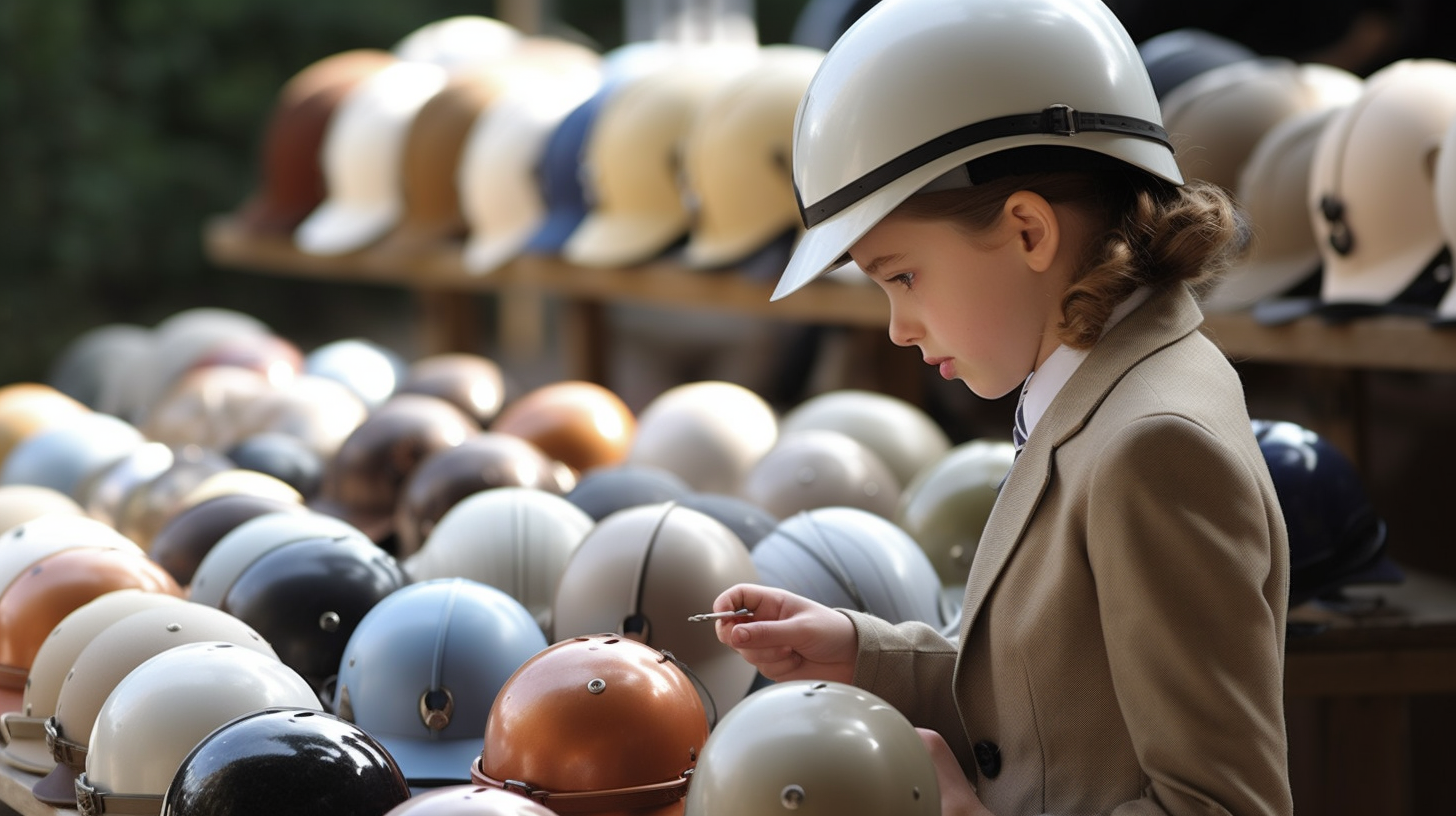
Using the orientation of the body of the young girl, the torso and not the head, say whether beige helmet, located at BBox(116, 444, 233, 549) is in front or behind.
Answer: in front

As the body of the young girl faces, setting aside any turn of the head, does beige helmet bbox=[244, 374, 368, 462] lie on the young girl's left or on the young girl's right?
on the young girl's right

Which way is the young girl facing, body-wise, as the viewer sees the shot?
to the viewer's left

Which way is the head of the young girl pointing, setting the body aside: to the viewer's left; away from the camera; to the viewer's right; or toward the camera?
to the viewer's left

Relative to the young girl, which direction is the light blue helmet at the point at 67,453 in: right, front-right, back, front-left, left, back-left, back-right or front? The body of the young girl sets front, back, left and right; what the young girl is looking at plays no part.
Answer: front-right

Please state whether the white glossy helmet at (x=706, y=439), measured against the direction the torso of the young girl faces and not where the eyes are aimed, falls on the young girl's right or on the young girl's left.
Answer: on the young girl's right

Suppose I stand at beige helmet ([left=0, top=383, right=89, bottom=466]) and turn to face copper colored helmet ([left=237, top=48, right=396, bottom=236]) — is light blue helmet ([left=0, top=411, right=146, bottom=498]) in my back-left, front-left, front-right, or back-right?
back-right

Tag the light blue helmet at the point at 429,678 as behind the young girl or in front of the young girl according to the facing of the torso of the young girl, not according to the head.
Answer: in front

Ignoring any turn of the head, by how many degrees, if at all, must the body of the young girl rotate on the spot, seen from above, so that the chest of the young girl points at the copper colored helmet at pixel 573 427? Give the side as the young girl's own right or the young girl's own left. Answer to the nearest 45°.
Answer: approximately 45° to the young girl's own right

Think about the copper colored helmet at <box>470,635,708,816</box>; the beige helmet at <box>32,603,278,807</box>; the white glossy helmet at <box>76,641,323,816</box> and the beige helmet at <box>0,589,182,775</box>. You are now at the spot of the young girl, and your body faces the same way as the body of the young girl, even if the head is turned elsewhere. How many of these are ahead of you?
4

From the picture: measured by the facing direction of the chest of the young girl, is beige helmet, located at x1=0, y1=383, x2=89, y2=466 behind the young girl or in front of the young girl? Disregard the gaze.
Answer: in front

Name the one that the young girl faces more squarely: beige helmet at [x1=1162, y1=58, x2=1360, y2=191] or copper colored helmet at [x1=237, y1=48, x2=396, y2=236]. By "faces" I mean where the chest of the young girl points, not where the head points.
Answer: the copper colored helmet

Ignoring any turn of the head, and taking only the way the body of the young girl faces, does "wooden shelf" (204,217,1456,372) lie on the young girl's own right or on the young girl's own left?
on the young girl's own right

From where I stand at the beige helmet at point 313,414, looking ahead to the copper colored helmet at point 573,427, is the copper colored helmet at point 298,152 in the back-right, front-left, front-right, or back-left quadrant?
back-left

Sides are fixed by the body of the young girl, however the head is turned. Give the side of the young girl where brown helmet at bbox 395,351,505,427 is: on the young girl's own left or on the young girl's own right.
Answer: on the young girl's own right
